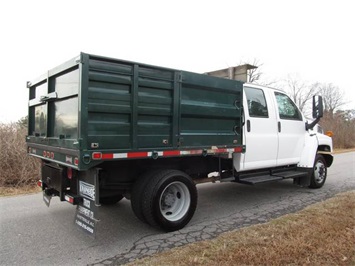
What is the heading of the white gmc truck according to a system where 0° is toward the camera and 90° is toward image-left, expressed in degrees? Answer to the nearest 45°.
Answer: approximately 225°
